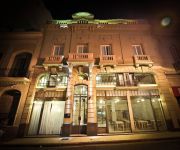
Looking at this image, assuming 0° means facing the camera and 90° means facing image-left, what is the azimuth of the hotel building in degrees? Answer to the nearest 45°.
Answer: approximately 0°
